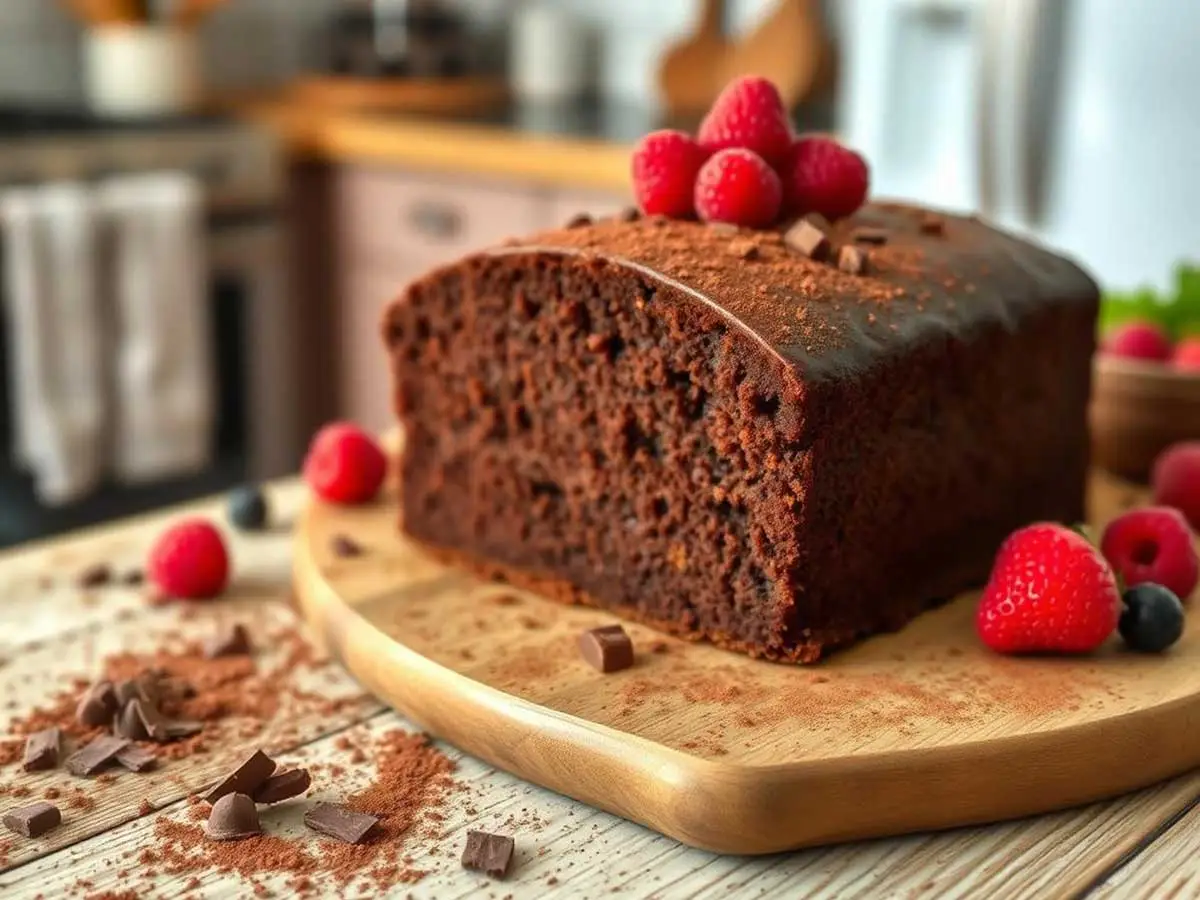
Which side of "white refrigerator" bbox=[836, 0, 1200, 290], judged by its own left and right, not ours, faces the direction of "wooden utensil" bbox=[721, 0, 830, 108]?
right

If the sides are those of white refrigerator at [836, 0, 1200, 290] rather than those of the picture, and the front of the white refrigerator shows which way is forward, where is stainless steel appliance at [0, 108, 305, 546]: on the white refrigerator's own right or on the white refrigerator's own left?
on the white refrigerator's own right

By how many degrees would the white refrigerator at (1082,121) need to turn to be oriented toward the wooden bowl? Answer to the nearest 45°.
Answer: approximately 45° to its left

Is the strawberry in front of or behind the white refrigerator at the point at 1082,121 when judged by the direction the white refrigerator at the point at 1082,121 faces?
in front

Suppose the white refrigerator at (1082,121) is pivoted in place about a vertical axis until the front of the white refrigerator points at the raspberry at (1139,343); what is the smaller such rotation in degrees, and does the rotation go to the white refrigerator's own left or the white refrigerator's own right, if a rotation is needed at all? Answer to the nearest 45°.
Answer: approximately 45° to the white refrigerator's own left

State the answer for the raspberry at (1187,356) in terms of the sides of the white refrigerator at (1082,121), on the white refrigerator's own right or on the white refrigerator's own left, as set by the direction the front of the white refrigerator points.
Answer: on the white refrigerator's own left

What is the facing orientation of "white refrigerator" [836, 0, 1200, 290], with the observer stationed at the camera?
facing the viewer and to the left of the viewer

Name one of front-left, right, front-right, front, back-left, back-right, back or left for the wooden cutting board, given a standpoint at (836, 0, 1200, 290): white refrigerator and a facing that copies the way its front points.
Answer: front-left

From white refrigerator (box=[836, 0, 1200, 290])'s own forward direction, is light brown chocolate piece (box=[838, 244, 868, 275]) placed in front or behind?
in front

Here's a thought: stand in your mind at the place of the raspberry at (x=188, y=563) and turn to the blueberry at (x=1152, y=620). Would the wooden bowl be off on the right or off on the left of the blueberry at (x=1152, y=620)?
left

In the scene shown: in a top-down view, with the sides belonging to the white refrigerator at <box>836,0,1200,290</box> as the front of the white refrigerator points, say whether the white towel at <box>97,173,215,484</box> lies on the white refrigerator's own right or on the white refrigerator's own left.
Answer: on the white refrigerator's own right

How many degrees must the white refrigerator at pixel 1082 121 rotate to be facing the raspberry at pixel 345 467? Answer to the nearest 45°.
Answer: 0° — it already faces it
